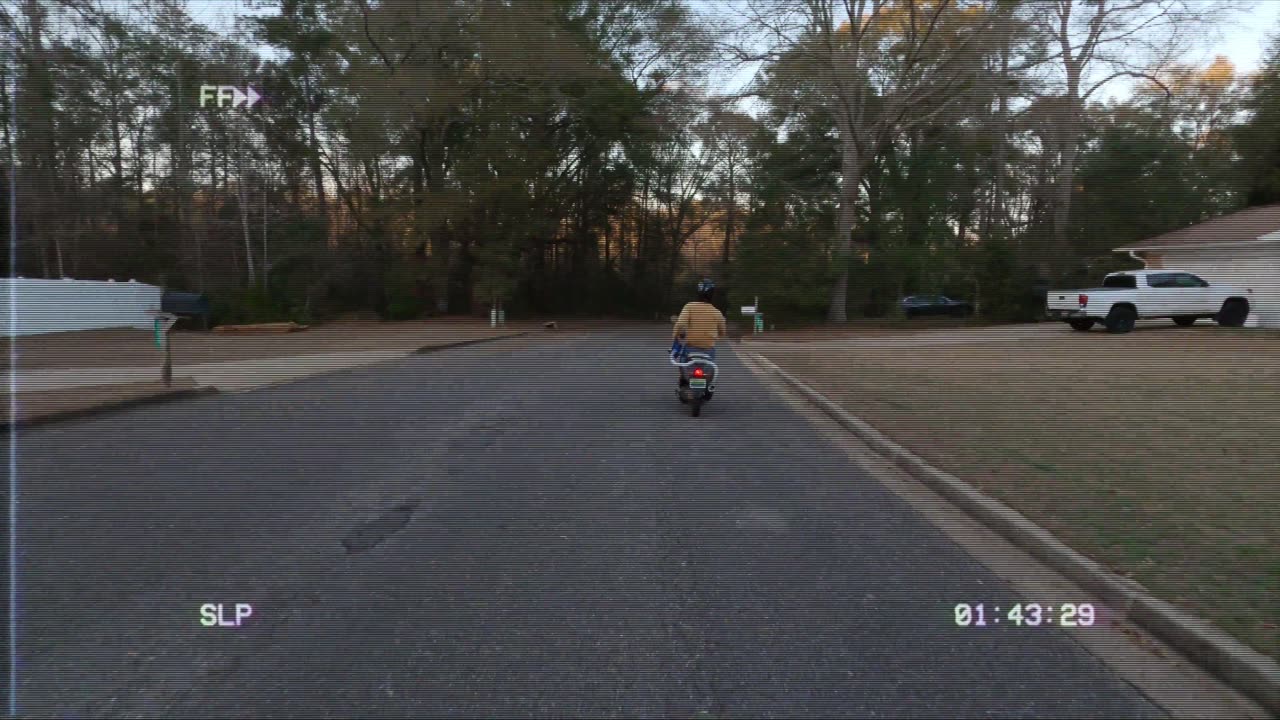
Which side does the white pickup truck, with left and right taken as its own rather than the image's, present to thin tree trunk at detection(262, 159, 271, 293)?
back

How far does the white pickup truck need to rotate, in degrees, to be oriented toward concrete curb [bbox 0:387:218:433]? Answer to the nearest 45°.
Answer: approximately 180°

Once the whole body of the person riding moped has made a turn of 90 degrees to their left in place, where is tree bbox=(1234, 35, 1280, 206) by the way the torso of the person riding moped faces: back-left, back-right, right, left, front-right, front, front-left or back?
back

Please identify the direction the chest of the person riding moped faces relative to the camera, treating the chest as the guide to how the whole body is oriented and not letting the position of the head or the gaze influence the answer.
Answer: away from the camera

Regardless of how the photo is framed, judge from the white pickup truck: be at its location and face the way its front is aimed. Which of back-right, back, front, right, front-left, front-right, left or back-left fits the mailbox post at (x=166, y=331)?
back

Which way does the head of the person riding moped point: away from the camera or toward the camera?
away from the camera

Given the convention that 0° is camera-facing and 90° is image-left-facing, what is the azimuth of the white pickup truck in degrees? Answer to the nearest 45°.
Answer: approximately 225°

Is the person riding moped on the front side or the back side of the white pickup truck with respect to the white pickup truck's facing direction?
on the back side

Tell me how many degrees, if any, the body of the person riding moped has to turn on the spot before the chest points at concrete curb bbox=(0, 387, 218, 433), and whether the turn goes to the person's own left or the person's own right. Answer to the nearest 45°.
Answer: approximately 90° to the person's own left

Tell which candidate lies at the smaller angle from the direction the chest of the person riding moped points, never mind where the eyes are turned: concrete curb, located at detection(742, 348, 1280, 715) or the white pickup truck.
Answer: the white pickup truck

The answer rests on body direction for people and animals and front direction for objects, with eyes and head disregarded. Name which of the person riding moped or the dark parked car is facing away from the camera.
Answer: the person riding moped
